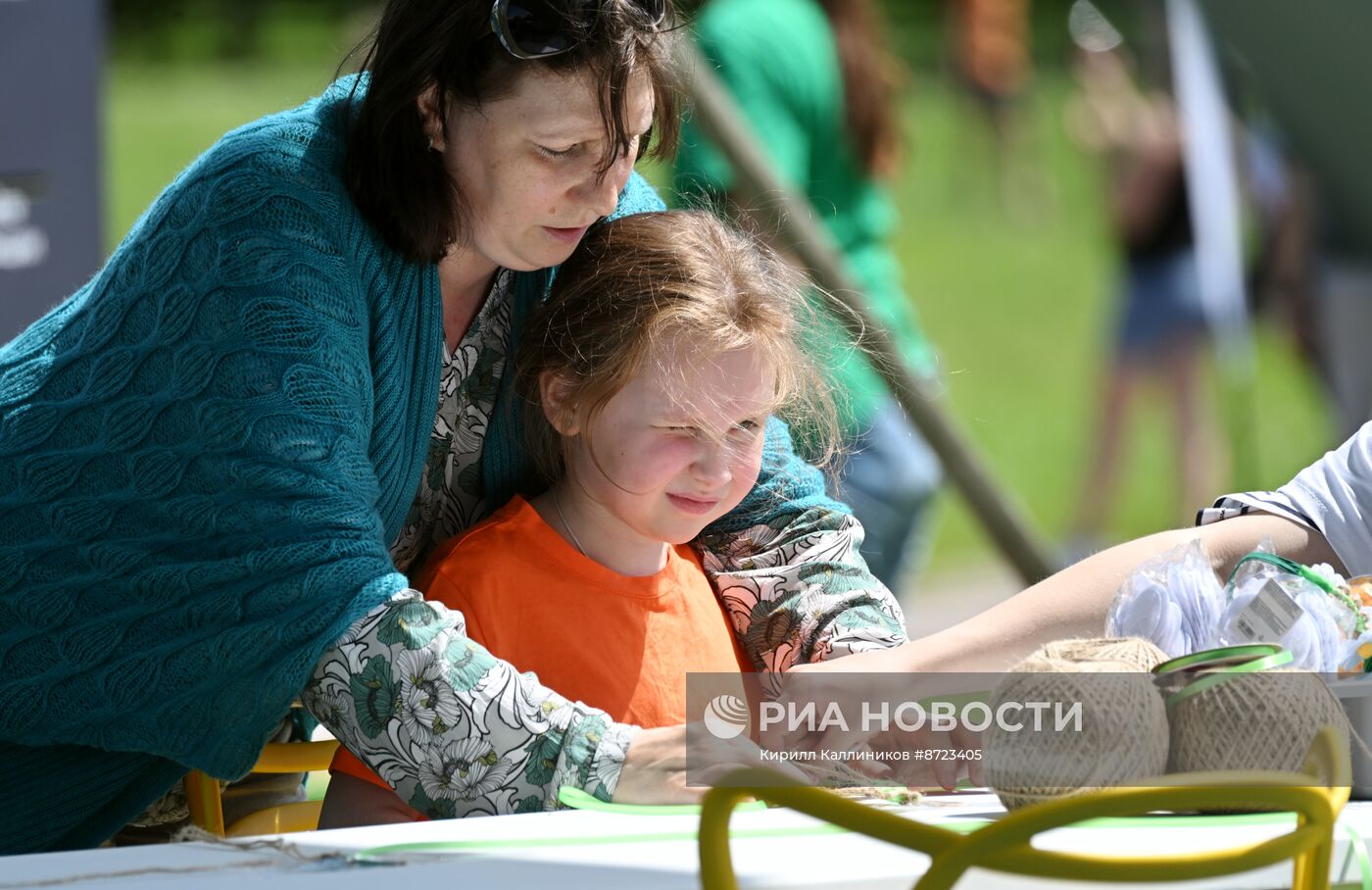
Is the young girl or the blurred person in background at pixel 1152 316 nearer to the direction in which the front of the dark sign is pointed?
the young girl

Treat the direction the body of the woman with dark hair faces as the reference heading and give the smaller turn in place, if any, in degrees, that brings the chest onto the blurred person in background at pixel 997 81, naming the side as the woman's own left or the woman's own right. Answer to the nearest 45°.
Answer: approximately 135° to the woman's own left

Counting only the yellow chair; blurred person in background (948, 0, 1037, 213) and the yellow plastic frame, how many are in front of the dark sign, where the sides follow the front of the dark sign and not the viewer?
2

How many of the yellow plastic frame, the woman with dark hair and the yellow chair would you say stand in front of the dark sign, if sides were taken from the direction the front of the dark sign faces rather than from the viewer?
3

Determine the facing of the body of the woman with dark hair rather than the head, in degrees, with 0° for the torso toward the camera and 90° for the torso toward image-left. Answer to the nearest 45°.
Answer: approximately 315°
